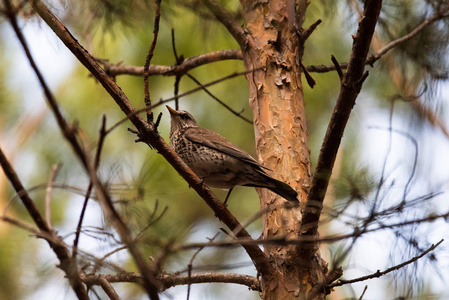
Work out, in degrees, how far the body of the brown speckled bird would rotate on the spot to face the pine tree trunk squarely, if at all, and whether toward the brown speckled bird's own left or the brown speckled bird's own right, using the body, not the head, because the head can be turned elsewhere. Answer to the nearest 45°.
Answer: approximately 135° to the brown speckled bird's own left

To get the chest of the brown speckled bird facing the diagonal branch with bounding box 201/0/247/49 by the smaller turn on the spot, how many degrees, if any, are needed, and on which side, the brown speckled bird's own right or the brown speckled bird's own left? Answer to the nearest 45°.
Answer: approximately 90° to the brown speckled bird's own right

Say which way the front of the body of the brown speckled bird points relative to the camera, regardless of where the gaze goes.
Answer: to the viewer's left
